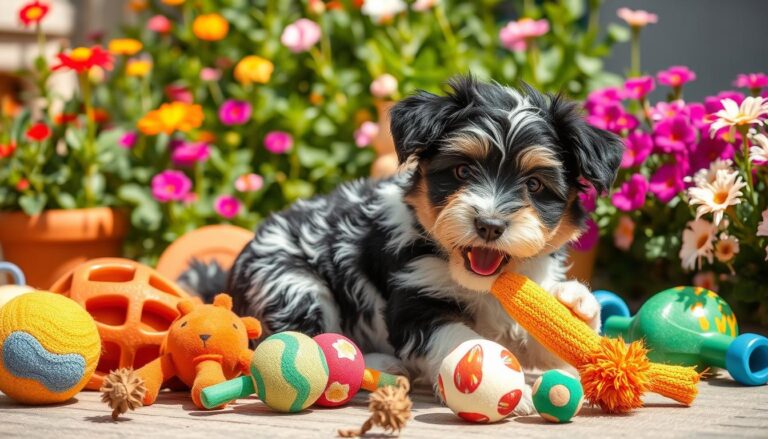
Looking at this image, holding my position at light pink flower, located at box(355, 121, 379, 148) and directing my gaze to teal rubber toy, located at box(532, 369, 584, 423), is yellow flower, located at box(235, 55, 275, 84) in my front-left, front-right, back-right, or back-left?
back-right

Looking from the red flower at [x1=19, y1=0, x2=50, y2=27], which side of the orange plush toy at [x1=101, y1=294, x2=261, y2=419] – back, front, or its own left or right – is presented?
back

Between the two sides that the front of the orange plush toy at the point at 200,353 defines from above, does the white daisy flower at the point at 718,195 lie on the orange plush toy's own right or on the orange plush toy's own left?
on the orange plush toy's own left

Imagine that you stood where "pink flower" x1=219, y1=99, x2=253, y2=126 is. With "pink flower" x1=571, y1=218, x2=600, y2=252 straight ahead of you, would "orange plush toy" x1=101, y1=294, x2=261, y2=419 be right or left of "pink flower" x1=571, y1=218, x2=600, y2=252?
right

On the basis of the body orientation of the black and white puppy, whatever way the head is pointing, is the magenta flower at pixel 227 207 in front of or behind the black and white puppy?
behind

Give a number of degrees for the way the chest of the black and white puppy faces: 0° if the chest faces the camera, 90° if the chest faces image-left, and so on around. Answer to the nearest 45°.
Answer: approximately 315°

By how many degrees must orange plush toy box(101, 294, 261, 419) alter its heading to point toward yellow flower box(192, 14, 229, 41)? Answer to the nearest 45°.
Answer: approximately 180°

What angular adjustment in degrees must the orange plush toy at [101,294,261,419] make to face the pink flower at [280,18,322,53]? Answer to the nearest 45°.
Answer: approximately 180°

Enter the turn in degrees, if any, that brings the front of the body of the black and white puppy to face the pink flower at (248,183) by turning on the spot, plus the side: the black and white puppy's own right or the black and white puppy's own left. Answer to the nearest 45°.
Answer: approximately 180°

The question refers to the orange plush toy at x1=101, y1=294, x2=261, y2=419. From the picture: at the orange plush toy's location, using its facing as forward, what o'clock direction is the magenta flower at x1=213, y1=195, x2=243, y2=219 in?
The magenta flower is roughly at 6 o'clock from the orange plush toy.

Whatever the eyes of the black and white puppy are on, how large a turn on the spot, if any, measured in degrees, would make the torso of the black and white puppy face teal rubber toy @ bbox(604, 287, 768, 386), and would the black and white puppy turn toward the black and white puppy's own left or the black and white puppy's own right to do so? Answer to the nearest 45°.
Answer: approximately 45° to the black and white puppy's own left

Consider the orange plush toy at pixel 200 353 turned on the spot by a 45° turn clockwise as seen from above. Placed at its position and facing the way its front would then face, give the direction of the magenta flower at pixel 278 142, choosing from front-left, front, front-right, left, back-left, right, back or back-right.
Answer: back-right

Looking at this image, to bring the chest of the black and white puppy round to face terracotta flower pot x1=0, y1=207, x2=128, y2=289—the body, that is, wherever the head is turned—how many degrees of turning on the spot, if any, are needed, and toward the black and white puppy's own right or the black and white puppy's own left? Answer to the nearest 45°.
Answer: approximately 180°

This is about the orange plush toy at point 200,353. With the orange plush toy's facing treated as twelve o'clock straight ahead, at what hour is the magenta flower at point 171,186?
The magenta flower is roughly at 6 o'clock from the orange plush toy.
